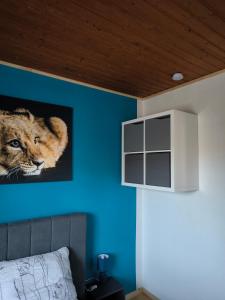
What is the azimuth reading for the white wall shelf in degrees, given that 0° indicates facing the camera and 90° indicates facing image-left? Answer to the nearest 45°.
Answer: approximately 45°

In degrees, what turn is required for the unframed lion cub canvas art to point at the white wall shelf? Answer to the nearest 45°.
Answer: approximately 45° to its left

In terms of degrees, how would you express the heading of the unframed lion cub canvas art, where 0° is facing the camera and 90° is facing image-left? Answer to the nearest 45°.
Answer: approximately 315°
